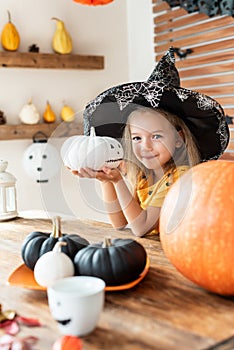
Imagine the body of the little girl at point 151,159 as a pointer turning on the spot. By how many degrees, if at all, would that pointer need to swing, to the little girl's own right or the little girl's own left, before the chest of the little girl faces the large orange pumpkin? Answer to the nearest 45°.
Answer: approximately 45° to the little girl's own left

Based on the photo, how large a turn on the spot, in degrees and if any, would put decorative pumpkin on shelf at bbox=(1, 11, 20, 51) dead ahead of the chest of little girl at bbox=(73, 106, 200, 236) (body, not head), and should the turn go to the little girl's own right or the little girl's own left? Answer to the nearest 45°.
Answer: approximately 90° to the little girl's own right

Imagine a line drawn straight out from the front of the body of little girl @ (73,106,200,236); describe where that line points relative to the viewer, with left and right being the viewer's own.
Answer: facing the viewer and to the left of the viewer

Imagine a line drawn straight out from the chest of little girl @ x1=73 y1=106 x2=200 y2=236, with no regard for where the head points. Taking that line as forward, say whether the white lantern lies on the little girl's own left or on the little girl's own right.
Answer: on the little girl's own right

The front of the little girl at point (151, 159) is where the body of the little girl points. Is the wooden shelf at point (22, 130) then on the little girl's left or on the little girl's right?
on the little girl's right

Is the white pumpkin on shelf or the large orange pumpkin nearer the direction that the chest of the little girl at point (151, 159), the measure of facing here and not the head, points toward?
the large orange pumpkin

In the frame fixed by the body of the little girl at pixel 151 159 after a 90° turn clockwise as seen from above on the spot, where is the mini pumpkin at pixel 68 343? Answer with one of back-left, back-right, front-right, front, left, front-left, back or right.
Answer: back-left

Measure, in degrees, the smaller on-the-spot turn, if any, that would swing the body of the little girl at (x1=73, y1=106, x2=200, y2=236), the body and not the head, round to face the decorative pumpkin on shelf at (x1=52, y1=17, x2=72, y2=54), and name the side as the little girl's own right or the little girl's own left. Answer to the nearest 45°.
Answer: approximately 135° to the little girl's own right

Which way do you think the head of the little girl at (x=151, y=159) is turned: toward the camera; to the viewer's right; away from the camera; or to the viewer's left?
toward the camera

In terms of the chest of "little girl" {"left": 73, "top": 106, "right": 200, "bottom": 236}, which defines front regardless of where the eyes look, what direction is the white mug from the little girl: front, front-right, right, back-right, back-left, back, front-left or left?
front-left

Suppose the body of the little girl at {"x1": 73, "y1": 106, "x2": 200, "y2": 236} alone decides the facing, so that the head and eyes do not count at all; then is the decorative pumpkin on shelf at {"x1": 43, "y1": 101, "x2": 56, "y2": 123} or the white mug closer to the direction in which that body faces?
the white mug

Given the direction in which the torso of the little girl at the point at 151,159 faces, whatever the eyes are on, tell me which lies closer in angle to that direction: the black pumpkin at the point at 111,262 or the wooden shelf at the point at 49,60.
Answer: the black pumpkin

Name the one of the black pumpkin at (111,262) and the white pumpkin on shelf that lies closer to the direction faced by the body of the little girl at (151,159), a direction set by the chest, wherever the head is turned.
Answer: the black pumpkin

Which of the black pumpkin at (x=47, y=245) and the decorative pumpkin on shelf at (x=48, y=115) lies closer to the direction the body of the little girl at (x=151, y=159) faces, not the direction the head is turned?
the black pumpkin
